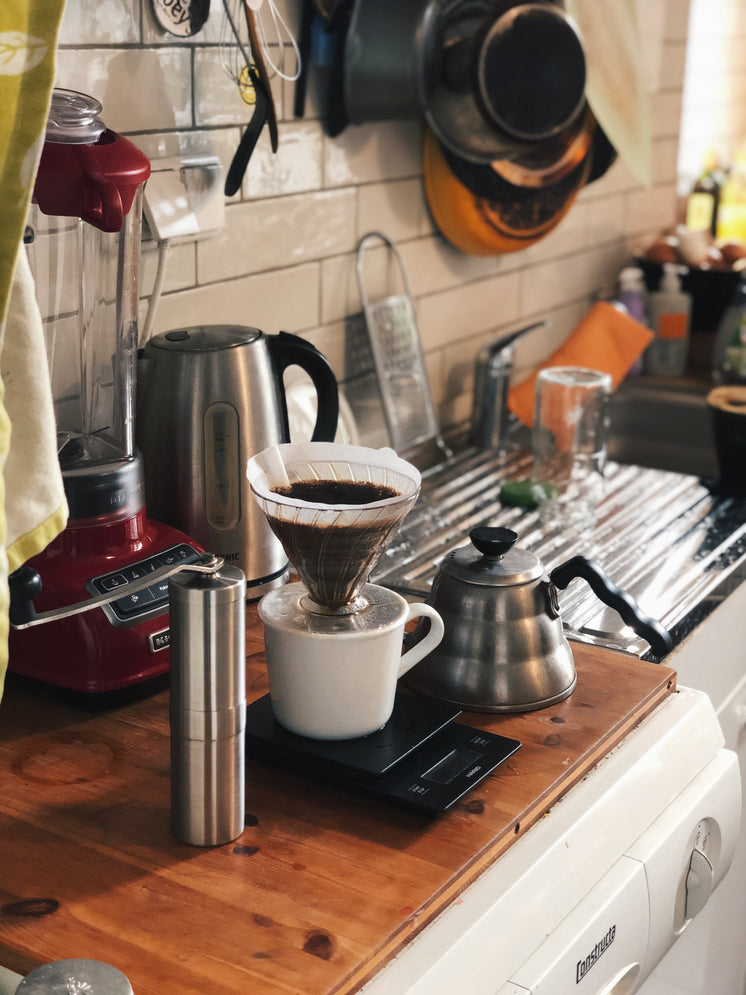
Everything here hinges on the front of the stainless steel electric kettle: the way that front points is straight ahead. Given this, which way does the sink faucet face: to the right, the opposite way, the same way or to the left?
the opposite way

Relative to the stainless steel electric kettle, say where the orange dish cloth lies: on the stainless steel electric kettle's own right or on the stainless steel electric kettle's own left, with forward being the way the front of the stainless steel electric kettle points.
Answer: on the stainless steel electric kettle's own right

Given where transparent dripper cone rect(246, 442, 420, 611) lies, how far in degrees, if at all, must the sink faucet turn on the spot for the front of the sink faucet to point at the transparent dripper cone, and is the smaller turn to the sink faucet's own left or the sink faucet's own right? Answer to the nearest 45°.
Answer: approximately 90° to the sink faucet's own right

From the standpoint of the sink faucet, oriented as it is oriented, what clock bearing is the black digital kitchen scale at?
The black digital kitchen scale is roughly at 3 o'clock from the sink faucet.

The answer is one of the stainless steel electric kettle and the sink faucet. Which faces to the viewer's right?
the sink faucet

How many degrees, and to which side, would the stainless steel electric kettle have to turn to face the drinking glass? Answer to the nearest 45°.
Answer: approximately 135° to its right

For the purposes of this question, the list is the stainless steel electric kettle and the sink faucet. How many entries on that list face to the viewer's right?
1

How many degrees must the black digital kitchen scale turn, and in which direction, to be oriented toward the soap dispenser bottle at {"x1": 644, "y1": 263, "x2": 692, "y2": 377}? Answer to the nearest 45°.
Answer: approximately 135° to its left

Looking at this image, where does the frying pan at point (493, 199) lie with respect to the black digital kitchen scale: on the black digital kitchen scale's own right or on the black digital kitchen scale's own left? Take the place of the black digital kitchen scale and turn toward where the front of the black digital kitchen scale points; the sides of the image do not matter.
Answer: on the black digital kitchen scale's own left

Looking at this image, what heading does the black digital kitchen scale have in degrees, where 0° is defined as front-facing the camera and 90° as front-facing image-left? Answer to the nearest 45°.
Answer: approximately 315°

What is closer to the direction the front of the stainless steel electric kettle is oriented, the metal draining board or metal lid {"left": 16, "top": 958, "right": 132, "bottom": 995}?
the metal lid

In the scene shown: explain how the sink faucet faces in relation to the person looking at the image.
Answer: facing to the right of the viewer

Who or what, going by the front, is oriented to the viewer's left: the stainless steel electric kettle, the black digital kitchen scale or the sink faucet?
the stainless steel electric kettle

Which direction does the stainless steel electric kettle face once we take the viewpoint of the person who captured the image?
facing to the left of the viewer
